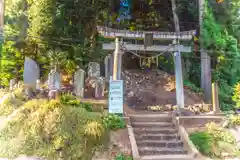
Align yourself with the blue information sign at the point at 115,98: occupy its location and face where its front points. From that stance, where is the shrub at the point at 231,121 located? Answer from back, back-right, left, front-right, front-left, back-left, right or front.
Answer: left

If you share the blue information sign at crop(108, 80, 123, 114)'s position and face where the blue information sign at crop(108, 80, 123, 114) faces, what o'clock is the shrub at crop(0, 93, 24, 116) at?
The shrub is roughly at 3 o'clock from the blue information sign.

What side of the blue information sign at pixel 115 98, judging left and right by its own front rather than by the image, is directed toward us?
front

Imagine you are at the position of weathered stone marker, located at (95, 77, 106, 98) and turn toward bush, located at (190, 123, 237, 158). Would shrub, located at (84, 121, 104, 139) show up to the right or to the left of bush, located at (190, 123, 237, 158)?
right

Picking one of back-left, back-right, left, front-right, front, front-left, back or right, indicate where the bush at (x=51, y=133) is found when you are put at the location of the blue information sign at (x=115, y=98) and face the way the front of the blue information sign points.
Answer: front-right

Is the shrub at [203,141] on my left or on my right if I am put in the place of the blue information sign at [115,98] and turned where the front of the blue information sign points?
on my left

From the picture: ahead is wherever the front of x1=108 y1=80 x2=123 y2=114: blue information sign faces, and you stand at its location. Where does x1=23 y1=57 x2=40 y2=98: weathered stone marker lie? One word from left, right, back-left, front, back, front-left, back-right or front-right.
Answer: back-right

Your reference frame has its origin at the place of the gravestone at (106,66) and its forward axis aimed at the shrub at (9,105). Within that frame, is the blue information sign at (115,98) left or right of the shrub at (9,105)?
left

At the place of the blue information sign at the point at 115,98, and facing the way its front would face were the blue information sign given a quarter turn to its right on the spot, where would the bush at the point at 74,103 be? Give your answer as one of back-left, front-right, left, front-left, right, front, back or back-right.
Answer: front

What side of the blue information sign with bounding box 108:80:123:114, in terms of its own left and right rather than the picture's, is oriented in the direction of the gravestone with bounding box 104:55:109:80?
back

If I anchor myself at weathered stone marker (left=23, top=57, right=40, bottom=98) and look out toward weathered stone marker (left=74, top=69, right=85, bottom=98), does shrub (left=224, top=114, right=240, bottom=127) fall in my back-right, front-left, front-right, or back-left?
front-right

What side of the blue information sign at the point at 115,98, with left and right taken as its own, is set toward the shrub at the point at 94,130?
front

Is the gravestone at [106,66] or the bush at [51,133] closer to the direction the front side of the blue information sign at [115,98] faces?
the bush
